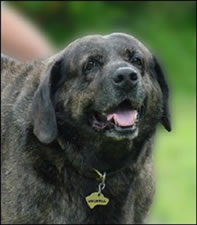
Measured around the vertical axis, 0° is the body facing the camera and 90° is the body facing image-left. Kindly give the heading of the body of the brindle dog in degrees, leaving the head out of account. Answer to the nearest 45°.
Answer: approximately 315°
